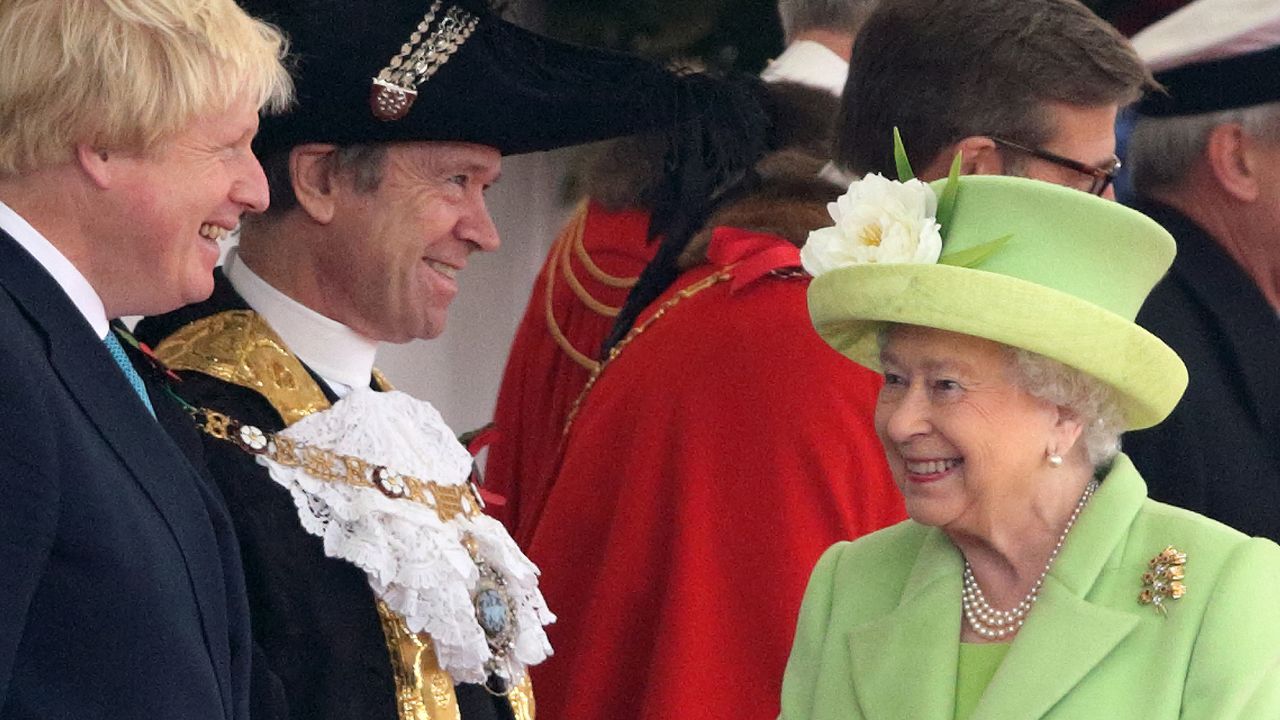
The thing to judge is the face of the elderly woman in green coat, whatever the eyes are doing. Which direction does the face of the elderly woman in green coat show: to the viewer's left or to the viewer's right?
to the viewer's left

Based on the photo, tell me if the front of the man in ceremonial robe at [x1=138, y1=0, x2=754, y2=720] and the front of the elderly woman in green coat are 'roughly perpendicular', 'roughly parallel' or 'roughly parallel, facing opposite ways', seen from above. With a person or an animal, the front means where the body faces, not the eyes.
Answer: roughly perpendicular

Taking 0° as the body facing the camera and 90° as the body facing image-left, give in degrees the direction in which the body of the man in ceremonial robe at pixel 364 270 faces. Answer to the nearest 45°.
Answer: approximately 315°

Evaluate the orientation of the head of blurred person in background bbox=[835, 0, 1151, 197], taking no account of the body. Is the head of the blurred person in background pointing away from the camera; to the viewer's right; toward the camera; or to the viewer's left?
to the viewer's right

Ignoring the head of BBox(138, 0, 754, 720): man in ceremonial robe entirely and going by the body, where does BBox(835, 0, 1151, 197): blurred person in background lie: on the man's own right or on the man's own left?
on the man's own left

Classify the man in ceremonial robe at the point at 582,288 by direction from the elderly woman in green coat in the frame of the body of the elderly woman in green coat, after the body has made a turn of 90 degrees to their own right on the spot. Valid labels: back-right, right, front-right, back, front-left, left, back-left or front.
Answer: front

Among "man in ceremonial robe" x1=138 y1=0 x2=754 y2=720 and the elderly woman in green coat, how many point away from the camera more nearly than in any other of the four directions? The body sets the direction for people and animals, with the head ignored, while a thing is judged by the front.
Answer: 0
